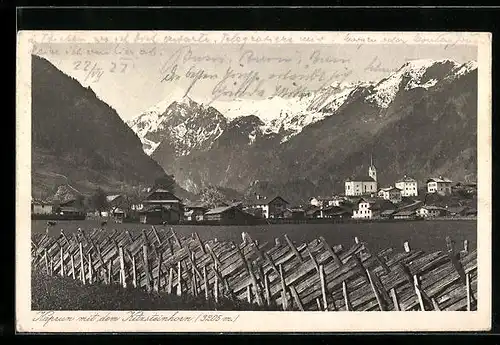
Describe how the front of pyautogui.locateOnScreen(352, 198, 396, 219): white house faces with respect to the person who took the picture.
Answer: facing the viewer and to the left of the viewer

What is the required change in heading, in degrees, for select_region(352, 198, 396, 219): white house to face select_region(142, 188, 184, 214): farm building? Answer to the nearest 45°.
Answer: approximately 45° to its right
